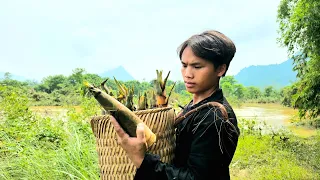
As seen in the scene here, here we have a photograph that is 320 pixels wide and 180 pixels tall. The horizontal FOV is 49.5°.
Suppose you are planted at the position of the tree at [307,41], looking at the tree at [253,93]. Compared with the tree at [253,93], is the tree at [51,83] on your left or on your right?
left

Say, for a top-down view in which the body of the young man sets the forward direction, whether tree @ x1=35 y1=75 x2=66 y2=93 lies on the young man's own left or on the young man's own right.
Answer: on the young man's own right

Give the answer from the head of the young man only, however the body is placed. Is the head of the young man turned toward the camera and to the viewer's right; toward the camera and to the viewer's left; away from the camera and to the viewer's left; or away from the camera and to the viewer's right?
toward the camera and to the viewer's left

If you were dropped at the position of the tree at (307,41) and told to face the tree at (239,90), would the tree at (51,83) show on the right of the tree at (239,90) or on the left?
left

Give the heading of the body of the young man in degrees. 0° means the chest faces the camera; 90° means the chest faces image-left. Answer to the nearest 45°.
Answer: approximately 90°
